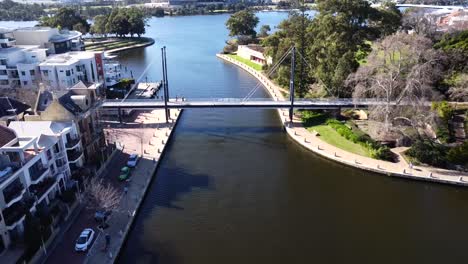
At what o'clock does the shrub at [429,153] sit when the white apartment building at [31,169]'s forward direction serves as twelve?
The shrub is roughly at 11 o'clock from the white apartment building.

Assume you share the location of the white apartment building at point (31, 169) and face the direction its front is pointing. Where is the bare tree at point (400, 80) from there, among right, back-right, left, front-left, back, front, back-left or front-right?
front-left

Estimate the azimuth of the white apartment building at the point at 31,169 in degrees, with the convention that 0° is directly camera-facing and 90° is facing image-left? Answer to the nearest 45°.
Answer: approximately 315°

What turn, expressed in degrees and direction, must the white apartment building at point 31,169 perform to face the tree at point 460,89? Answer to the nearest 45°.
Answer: approximately 45° to its left

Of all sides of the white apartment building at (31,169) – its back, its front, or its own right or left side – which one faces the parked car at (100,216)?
front

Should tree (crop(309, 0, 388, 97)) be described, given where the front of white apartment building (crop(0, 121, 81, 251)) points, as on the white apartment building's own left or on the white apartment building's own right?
on the white apartment building's own left

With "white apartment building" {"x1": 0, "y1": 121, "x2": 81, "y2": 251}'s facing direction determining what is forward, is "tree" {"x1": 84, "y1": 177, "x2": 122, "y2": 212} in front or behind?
in front

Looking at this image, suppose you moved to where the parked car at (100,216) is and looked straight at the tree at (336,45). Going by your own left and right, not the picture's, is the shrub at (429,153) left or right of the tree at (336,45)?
right

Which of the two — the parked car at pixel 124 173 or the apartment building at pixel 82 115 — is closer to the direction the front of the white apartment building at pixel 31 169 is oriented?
the parked car

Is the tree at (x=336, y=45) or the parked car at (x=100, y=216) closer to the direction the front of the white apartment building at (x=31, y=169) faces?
the parked car
